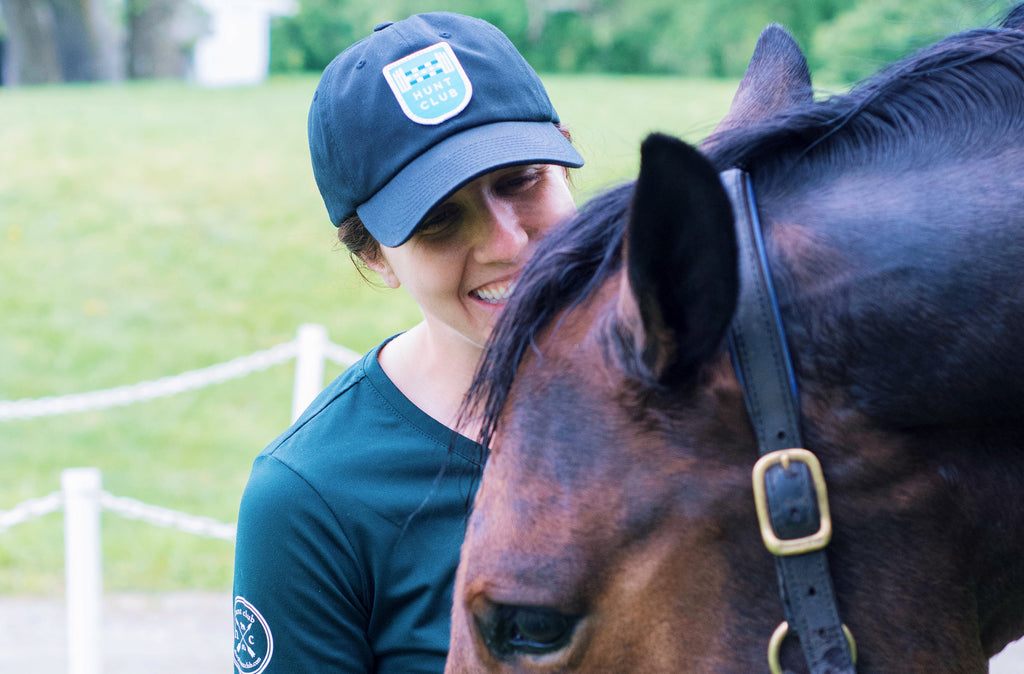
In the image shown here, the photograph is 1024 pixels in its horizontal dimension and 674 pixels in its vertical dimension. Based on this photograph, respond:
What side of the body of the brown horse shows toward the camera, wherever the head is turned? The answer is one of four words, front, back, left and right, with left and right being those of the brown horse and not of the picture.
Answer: left

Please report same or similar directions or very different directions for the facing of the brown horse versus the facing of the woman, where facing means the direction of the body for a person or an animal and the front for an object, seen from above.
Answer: very different directions

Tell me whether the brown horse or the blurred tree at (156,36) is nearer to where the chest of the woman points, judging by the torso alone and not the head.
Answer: the brown horse

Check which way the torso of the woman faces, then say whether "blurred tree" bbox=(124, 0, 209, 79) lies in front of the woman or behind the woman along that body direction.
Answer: behind

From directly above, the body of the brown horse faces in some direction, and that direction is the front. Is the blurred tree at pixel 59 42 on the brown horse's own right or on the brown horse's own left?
on the brown horse's own right

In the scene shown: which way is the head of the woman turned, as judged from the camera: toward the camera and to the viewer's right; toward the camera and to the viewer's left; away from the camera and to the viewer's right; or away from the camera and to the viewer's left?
toward the camera and to the viewer's right

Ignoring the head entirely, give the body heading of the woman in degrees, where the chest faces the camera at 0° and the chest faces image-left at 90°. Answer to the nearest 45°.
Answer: approximately 315°

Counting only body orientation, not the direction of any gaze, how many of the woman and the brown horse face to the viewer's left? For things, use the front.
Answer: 1

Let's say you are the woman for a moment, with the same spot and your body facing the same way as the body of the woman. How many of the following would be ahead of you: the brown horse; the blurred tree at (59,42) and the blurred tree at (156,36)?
1

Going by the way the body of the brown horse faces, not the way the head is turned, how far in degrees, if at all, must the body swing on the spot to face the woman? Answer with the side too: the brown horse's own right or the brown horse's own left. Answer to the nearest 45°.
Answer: approximately 45° to the brown horse's own right
